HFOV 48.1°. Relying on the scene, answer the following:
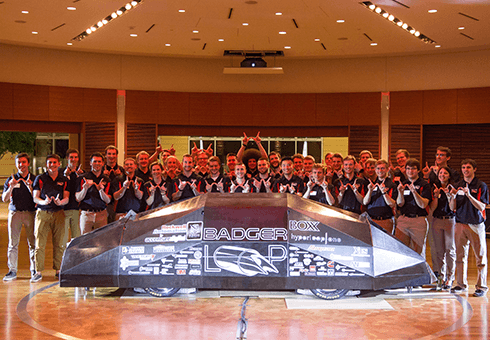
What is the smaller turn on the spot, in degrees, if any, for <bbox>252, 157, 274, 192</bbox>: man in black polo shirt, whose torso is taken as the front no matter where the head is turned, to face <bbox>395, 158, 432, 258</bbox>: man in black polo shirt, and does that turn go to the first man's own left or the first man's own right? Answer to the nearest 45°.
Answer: approximately 45° to the first man's own left

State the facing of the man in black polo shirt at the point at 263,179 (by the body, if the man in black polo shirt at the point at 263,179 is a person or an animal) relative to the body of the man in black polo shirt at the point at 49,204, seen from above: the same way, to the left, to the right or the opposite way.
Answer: the same way

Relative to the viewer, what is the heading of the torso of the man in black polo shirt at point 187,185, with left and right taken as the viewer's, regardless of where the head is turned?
facing the viewer

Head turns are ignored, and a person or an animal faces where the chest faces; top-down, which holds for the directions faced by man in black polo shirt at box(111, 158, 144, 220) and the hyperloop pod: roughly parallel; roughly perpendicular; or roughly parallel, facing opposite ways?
roughly perpendicular

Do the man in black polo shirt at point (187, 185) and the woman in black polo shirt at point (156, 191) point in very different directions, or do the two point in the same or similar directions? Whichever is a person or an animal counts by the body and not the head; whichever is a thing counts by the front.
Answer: same or similar directions

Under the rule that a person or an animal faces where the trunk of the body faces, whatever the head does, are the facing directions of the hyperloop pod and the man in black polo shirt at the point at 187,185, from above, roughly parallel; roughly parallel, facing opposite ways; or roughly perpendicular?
roughly perpendicular

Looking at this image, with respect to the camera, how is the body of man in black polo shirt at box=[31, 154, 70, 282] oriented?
toward the camera

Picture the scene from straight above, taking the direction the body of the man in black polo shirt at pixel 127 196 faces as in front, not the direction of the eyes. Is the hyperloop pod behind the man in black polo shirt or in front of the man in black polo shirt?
in front

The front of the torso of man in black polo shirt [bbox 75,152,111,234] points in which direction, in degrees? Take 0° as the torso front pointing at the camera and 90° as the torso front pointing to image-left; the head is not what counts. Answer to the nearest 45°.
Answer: approximately 0°

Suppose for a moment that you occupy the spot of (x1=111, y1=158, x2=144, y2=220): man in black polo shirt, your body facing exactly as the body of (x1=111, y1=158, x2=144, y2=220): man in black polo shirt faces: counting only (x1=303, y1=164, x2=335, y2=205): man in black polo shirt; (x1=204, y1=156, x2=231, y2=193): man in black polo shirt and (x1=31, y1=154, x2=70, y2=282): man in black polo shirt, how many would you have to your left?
2

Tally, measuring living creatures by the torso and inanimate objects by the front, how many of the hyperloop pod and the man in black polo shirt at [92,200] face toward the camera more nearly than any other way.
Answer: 1

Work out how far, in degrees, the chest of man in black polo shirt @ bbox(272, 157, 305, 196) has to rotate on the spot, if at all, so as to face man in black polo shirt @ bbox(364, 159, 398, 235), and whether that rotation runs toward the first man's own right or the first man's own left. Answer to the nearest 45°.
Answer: approximately 45° to the first man's own left

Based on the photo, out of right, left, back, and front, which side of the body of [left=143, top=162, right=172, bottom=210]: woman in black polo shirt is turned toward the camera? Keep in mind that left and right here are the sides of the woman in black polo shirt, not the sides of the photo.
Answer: front

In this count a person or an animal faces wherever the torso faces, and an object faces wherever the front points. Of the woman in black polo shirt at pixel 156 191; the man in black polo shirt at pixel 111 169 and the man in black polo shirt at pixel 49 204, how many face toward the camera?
3
